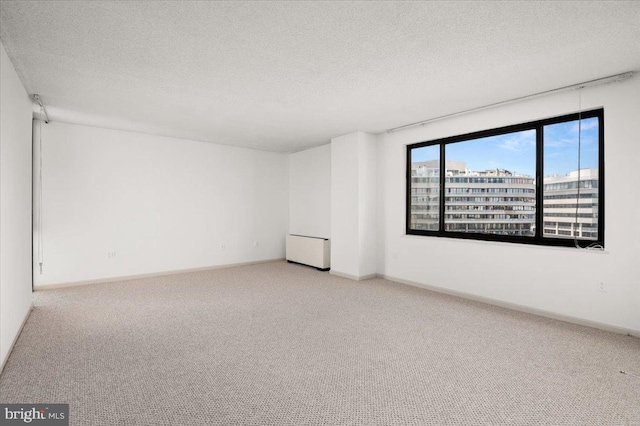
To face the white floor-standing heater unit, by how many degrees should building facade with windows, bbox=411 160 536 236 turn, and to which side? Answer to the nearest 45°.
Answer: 0° — it already faces it

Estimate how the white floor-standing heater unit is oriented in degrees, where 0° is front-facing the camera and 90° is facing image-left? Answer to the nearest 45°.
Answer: approximately 45°

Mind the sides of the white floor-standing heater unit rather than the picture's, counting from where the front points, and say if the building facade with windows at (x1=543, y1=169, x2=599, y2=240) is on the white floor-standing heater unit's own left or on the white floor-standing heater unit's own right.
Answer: on the white floor-standing heater unit's own left

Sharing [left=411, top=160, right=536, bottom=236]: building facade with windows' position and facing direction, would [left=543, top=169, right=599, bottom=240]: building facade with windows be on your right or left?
on your left

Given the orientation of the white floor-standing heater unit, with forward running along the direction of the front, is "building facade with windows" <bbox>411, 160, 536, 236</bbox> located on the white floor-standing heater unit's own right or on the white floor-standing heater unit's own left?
on the white floor-standing heater unit's own left
